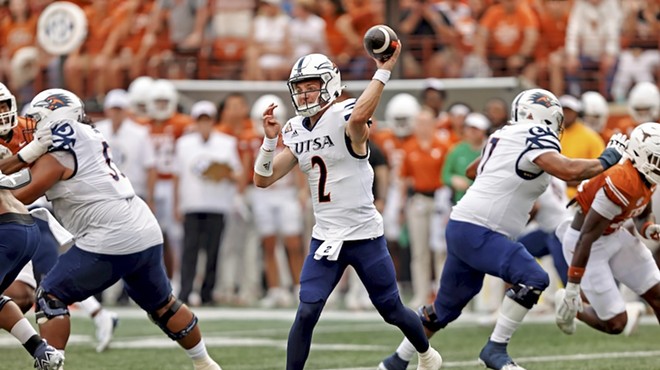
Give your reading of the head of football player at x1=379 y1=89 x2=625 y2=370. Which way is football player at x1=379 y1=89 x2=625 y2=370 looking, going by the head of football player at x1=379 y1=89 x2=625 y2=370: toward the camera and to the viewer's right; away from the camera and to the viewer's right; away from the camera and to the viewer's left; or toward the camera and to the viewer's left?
away from the camera and to the viewer's right

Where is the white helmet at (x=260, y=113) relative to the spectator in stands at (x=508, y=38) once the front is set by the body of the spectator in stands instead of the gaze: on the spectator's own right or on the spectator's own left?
on the spectator's own right

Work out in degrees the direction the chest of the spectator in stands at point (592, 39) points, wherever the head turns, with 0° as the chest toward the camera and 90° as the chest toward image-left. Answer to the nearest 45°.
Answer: approximately 0°

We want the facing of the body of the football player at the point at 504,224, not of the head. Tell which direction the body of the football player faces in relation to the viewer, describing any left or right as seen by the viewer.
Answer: facing away from the viewer and to the right of the viewer

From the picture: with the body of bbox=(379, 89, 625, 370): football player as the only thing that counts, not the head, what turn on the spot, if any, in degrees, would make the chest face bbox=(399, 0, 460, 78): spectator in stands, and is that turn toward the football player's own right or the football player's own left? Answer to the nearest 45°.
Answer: approximately 45° to the football player's own left

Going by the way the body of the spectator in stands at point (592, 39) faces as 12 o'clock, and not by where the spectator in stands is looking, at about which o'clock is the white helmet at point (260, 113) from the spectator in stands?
The white helmet is roughly at 2 o'clock from the spectator in stands.
